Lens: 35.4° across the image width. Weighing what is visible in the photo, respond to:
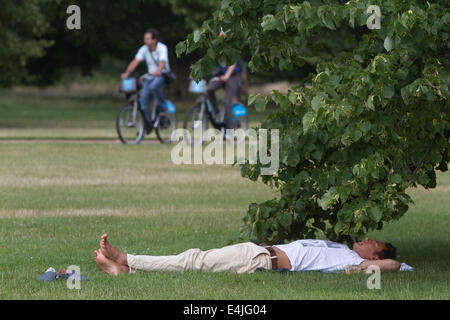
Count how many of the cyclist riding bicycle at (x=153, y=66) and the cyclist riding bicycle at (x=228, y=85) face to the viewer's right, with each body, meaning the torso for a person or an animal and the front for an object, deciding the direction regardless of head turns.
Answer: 0

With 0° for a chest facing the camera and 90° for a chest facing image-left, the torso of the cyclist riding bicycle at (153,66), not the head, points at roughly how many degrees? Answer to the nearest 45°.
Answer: approximately 45°

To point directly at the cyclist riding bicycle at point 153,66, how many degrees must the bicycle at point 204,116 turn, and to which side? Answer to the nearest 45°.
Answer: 0° — it already faces them

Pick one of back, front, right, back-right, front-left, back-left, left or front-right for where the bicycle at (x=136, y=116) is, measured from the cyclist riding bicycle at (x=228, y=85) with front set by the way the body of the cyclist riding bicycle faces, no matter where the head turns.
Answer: front-right

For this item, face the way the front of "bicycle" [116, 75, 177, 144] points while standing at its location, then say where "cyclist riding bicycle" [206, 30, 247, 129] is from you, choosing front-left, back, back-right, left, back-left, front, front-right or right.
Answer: back-left

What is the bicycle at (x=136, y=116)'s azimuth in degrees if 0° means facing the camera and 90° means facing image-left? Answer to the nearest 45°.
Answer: approximately 45°

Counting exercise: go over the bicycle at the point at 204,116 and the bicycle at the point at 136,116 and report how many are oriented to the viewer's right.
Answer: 0

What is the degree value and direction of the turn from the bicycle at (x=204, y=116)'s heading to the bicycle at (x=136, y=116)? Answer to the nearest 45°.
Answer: approximately 45° to its right

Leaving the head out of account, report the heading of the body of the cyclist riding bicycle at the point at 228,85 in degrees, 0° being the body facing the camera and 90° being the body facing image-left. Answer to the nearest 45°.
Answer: approximately 45°
